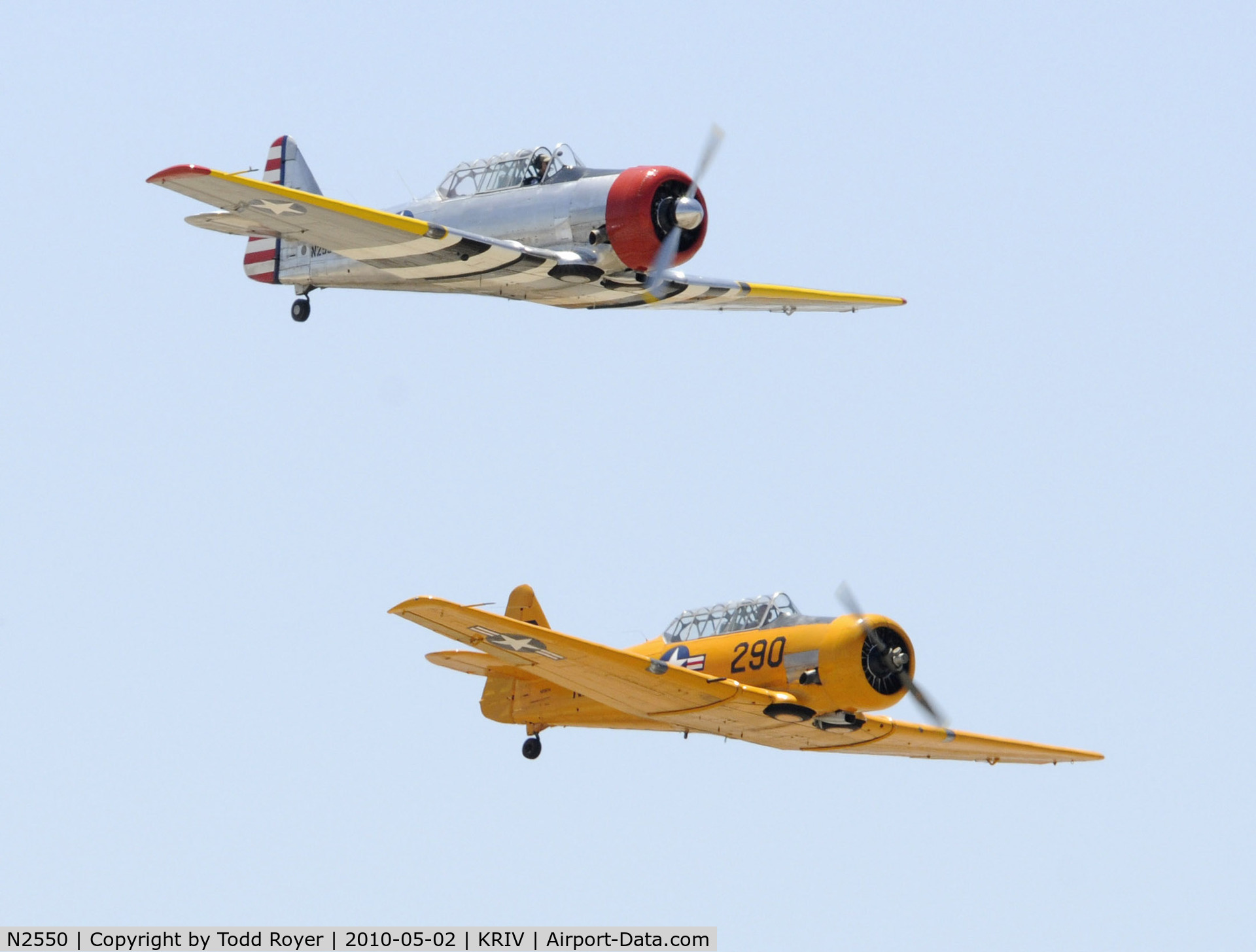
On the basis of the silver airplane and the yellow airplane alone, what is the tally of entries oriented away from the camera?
0

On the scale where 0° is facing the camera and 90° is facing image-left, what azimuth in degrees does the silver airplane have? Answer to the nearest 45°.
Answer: approximately 315°

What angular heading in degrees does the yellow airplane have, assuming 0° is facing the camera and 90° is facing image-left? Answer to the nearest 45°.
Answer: approximately 315°
